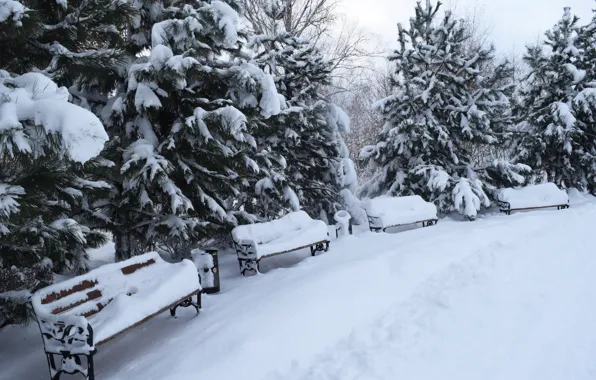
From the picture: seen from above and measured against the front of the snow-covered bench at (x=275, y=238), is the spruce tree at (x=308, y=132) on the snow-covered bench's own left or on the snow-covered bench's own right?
on the snow-covered bench's own left

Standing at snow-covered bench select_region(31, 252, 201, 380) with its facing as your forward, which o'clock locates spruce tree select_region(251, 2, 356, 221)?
The spruce tree is roughly at 9 o'clock from the snow-covered bench.

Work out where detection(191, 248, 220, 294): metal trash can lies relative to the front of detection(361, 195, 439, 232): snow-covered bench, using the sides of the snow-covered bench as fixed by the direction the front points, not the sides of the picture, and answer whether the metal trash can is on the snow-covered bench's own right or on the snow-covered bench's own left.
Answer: on the snow-covered bench's own right

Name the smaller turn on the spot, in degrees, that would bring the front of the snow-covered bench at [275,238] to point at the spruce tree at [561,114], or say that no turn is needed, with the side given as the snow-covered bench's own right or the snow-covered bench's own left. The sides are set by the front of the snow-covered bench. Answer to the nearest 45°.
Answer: approximately 90° to the snow-covered bench's own left

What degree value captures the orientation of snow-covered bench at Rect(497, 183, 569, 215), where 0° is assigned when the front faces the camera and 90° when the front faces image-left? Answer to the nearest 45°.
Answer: approximately 315°

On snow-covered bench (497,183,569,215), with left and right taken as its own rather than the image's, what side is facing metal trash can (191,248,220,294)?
right

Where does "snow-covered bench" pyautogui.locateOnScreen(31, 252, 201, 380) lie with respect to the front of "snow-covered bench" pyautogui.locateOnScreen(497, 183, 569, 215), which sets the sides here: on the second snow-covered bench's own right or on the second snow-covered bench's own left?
on the second snow-covered bench's own right
